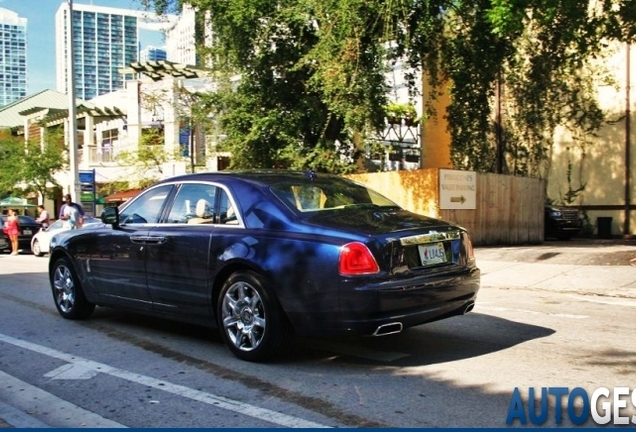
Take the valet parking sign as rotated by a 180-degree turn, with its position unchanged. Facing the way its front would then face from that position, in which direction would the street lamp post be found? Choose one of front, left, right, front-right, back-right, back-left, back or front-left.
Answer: left

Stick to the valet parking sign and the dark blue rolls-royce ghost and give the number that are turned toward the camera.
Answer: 1

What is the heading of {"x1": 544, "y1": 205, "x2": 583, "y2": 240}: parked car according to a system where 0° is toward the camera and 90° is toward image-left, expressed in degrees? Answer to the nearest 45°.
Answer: approximately 315°

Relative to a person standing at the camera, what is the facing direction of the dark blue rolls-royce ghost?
facing away from the viewer and to the left of the viewer

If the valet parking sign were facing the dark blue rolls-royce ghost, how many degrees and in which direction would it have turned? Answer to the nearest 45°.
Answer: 0° — it already faces it

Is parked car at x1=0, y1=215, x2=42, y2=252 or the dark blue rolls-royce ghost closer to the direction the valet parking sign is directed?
the dark blue rolls-royce ghost

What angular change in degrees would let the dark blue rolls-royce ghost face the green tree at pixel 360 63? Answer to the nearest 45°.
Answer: approximately 45° to its right

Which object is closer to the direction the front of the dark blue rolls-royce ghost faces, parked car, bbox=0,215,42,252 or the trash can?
the parked car

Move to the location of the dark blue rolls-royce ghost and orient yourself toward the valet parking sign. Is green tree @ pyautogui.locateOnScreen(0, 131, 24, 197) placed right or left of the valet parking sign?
left

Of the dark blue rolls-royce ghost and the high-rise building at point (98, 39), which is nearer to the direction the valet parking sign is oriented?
the dark blue rolls-royce ghost

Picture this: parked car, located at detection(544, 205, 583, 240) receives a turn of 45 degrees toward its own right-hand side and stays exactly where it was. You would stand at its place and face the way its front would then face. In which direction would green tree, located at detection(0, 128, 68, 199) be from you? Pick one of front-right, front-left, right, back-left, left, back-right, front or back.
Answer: right

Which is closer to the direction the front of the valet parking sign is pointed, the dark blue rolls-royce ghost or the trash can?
the dark blue rolls-royce ghost

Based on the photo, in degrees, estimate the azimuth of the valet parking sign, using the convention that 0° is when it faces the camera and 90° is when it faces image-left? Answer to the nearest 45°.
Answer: approximately 0°
